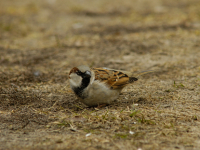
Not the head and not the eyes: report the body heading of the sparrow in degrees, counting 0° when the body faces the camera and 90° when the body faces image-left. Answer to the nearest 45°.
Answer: approximately 45°
